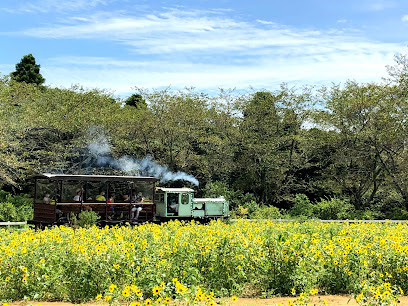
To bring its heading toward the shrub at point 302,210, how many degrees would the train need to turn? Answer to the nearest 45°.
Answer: approximately 45° to its left

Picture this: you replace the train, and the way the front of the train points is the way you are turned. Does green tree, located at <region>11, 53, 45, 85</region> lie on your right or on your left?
on your left

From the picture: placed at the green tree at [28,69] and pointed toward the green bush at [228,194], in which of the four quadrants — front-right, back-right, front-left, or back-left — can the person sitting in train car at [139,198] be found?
front-right

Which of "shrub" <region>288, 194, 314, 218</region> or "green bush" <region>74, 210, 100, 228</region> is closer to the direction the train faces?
the shrub

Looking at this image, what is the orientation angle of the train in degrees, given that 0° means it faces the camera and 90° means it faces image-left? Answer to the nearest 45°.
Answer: approximately 270°

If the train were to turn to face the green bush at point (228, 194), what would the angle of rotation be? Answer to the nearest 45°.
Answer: approximately 45° to its left

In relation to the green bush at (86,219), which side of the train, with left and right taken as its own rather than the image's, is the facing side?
right
